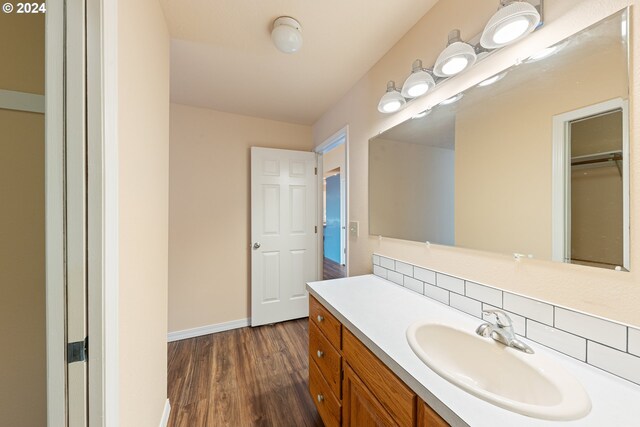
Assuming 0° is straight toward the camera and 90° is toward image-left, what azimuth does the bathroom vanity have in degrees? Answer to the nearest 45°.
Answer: approximately 45°

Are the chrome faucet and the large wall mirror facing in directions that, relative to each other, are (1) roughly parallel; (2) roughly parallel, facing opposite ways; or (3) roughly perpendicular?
roughly parallel

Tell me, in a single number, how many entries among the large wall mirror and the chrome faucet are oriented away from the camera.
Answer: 0

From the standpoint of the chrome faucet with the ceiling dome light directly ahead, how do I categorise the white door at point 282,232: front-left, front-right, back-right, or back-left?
front-right

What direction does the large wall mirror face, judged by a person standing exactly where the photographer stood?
facing the viewer and to the left of the viewer

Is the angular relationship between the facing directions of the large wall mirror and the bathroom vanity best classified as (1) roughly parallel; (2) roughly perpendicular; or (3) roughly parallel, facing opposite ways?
roughly parallel

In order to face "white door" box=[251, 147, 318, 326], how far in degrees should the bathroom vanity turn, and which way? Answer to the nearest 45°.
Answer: approximately 90° to its right

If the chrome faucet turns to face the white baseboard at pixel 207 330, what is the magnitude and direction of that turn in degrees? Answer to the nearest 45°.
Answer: approximately 45° to its right
